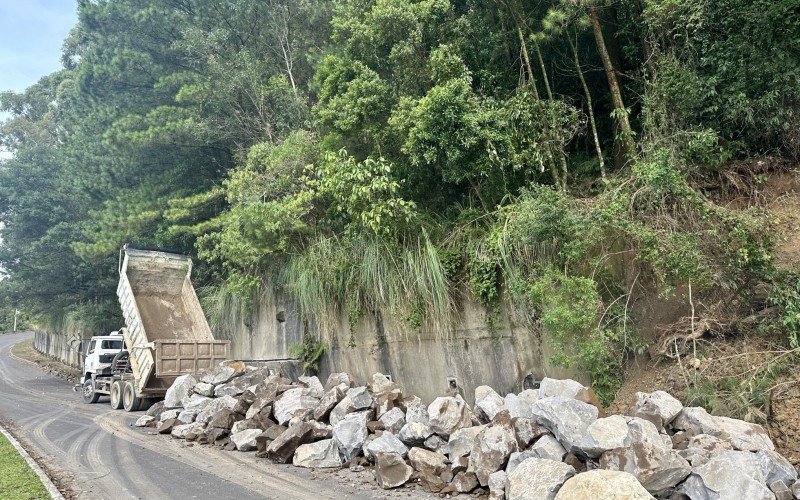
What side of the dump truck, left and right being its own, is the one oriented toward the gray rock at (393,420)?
back

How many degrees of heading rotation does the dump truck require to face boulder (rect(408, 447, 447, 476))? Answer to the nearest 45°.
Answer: approximately 135° to its left

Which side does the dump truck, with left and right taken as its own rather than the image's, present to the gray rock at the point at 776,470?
back

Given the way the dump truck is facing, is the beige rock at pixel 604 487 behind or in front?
behind

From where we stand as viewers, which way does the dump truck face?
facing away from the viewer and to the left of the viewer

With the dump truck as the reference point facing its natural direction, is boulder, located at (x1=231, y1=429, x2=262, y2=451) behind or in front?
behind

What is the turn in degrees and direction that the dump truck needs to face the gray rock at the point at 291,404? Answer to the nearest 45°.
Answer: approximately 135° to its left

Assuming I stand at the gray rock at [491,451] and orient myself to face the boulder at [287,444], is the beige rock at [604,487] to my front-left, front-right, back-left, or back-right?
back-left

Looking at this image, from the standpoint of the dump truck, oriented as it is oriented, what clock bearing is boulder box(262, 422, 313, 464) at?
The boulder is roughly at 7 o'clock from the dump truck.

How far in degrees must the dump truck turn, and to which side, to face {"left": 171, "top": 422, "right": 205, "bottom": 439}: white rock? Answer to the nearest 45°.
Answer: approximately 135° to its left

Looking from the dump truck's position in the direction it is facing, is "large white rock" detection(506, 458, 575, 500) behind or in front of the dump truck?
behind

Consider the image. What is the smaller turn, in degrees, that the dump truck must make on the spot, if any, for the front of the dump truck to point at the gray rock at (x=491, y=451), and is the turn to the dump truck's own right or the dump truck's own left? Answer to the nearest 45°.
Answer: approximately 135° to the dump truck's own left

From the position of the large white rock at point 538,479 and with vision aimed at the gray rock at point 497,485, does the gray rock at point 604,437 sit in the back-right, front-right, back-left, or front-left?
back-right
